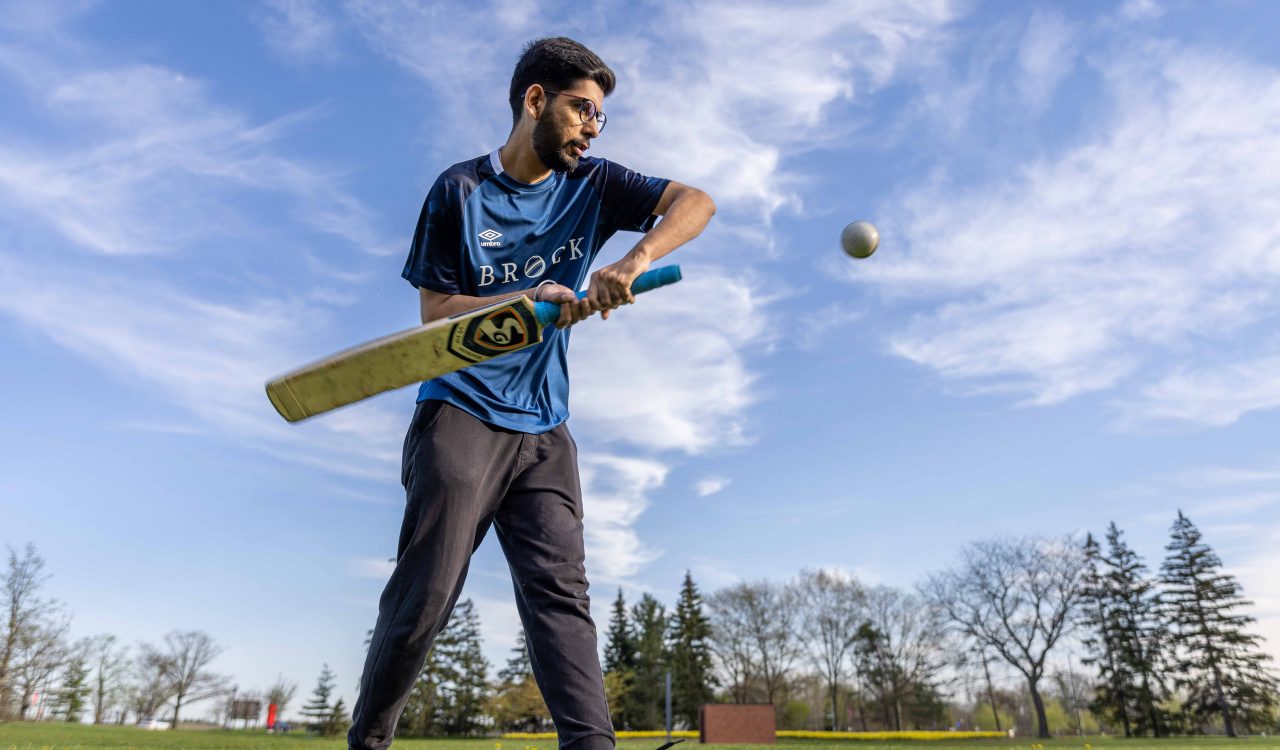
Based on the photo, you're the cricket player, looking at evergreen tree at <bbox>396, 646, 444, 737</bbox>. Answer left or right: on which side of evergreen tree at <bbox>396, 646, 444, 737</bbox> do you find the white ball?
right

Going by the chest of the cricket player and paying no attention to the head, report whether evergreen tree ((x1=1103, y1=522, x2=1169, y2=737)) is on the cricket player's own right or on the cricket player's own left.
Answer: on the cricket player's own left

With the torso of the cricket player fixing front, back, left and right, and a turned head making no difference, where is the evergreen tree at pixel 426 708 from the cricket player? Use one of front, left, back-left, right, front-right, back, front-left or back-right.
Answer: back-left

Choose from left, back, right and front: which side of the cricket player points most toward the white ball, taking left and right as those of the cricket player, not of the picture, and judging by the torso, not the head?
left

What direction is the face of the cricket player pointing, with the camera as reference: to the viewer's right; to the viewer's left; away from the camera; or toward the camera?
to the viewer's right

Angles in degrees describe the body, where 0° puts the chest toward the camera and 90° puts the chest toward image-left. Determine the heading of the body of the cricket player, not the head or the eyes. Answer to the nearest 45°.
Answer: approximately 315°

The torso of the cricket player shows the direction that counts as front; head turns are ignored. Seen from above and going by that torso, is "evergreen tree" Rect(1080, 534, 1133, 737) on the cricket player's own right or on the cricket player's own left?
on the cricket player's own left
